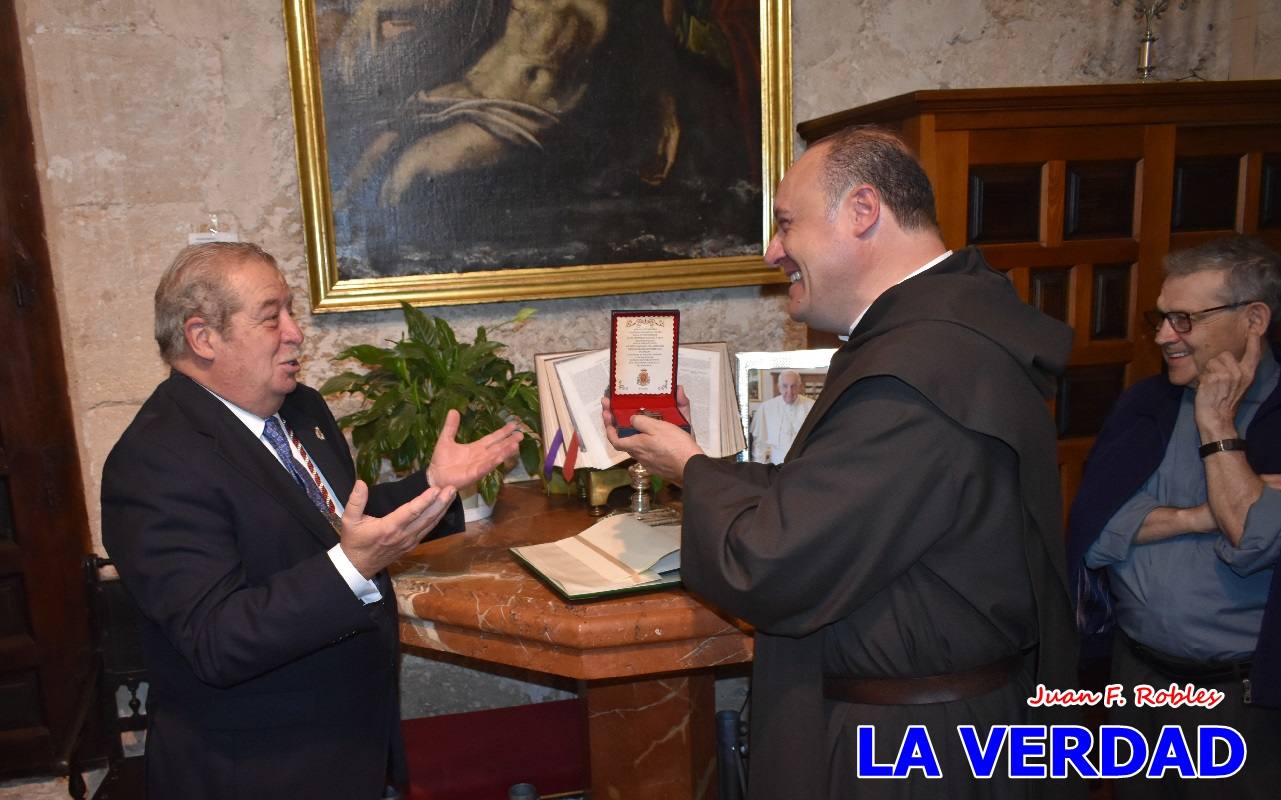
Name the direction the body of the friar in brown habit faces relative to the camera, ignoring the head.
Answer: to the viewer's left

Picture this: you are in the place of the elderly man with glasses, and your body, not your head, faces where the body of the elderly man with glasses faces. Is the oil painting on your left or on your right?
on your right

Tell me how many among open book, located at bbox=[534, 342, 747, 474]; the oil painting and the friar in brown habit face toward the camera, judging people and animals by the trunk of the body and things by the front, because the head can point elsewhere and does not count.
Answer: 2

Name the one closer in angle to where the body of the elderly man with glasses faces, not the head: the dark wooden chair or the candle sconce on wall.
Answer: the dark wooden chair

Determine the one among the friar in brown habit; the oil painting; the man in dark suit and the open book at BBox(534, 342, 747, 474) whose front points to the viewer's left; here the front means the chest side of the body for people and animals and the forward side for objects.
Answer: the friar in brown habit

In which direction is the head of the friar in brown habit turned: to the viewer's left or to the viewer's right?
to the viewer's left

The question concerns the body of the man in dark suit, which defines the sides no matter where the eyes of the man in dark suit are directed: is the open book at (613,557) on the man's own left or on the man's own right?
on the man's own left

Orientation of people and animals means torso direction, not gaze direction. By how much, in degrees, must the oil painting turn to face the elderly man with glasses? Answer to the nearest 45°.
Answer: approximately 45° to its left

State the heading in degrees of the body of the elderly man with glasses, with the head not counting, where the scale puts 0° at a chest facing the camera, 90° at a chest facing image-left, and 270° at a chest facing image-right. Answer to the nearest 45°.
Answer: approximately 45°

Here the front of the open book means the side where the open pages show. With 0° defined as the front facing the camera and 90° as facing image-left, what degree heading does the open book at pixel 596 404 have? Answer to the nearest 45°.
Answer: approximately 0°

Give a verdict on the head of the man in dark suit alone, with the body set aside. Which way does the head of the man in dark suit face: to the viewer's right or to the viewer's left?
to the viewer's right

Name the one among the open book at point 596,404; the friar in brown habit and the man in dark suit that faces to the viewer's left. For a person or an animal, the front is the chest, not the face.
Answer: the friar in brown habit
